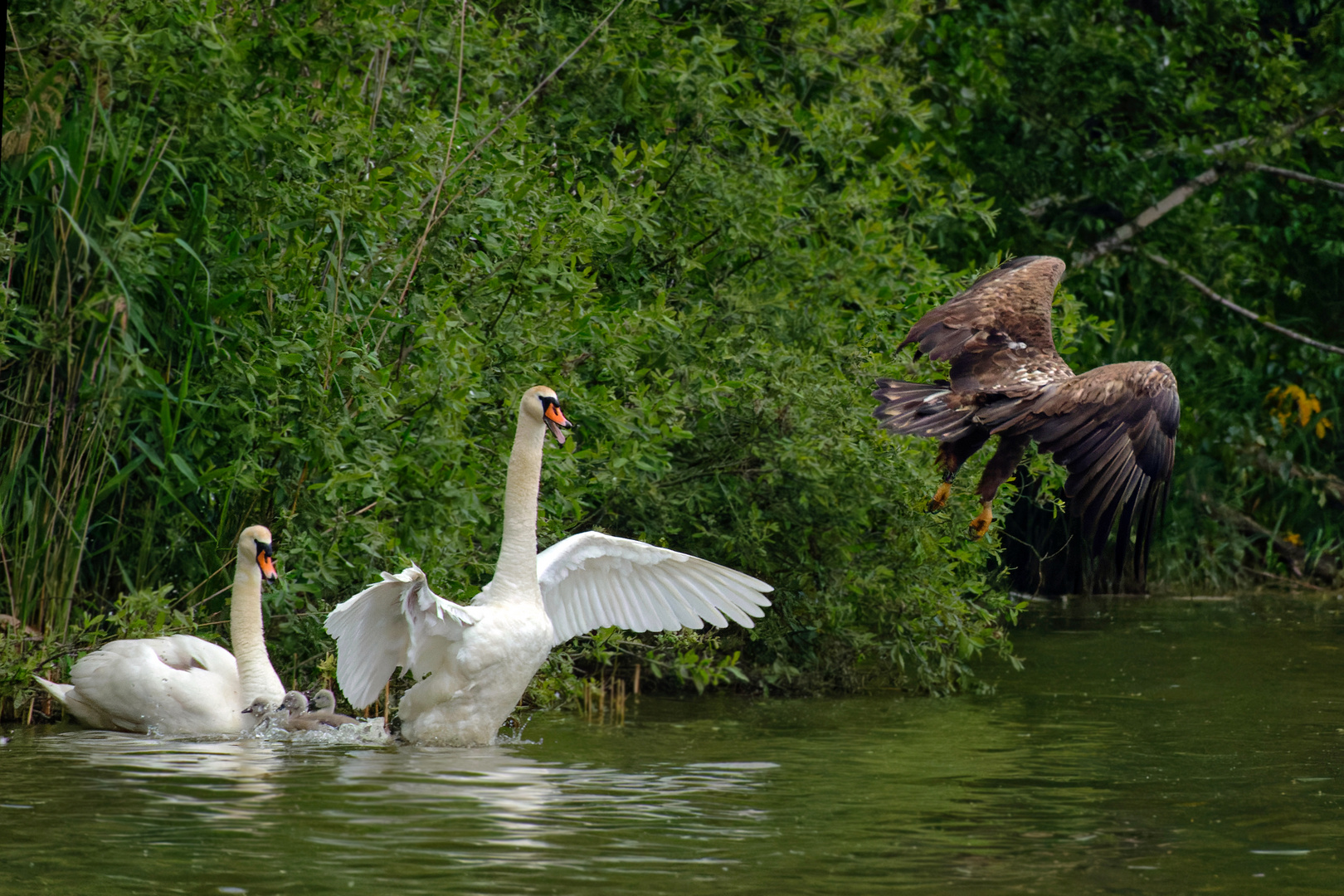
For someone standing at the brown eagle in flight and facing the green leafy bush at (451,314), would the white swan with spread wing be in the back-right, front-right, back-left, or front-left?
front-left

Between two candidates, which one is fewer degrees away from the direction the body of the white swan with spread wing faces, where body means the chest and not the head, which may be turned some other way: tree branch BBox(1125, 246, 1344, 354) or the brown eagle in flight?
the brown eagle in flight

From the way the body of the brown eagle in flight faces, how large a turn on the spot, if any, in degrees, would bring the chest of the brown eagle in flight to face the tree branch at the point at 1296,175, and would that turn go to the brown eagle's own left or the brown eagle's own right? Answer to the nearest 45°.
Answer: approximately 45° to the brown eagle's own left

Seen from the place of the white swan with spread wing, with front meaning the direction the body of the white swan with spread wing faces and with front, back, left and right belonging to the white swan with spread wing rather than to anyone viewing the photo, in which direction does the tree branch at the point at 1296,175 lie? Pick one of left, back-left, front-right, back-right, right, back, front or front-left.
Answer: left

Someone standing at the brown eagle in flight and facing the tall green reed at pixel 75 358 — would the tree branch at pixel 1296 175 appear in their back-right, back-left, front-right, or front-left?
back-right

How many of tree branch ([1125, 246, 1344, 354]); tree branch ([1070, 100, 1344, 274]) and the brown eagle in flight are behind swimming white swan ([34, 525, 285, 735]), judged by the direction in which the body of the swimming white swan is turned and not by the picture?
0

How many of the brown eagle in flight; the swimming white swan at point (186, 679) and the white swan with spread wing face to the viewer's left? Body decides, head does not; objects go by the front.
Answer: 0

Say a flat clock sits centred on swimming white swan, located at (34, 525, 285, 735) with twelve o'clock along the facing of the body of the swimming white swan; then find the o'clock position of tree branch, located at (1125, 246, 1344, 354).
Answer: The tree branch is roughly at 11 o'clock from the swimming white swan.

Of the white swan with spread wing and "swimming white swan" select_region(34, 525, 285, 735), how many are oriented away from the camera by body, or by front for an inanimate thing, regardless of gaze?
0

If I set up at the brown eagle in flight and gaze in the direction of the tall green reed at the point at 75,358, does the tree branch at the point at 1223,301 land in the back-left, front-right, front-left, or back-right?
back-right

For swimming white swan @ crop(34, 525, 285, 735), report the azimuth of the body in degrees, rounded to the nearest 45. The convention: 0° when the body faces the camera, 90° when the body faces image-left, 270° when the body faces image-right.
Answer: approximately 270°

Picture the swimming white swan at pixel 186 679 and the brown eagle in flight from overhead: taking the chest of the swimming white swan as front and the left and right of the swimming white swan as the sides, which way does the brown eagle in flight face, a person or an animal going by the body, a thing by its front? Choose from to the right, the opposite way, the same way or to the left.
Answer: the same way

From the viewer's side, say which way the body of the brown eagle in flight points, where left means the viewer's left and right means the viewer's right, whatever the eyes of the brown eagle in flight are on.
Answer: facing away from the viewer and to the right of the viewer

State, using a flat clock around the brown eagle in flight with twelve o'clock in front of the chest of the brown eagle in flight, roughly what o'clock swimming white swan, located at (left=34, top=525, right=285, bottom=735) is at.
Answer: The swimming white swan is roughly at 7 o'clock from the brown eagle in flight.

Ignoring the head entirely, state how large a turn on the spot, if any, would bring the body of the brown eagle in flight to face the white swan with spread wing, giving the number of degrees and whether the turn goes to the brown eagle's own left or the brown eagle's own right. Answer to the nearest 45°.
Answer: approximately 135° to the brown eagle's own left

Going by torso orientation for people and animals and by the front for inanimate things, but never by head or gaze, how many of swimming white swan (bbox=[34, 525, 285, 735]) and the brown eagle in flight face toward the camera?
0

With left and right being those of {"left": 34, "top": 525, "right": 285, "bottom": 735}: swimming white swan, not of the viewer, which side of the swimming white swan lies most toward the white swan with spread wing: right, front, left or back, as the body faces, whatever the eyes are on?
front
